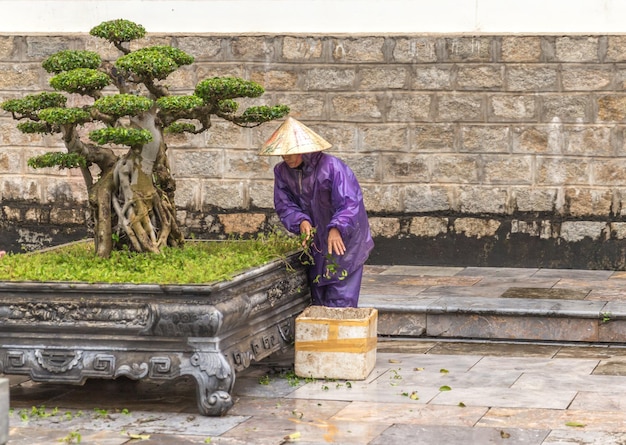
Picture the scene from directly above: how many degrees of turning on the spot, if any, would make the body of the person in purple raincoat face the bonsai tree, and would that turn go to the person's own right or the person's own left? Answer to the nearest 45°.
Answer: approximately 45° to the person's own right

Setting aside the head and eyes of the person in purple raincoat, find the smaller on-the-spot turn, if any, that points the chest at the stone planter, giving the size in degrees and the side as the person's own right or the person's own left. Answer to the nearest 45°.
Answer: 0° — they already face it

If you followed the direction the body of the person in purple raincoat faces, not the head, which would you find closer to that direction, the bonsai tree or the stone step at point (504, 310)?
the bonsai tree

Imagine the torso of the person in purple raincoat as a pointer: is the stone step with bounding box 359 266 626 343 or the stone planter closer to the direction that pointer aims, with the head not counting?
the stone planter

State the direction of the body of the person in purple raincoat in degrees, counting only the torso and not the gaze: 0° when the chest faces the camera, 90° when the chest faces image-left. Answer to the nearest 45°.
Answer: approximately 45°

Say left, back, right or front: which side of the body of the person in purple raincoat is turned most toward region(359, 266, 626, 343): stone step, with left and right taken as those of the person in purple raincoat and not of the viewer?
back
